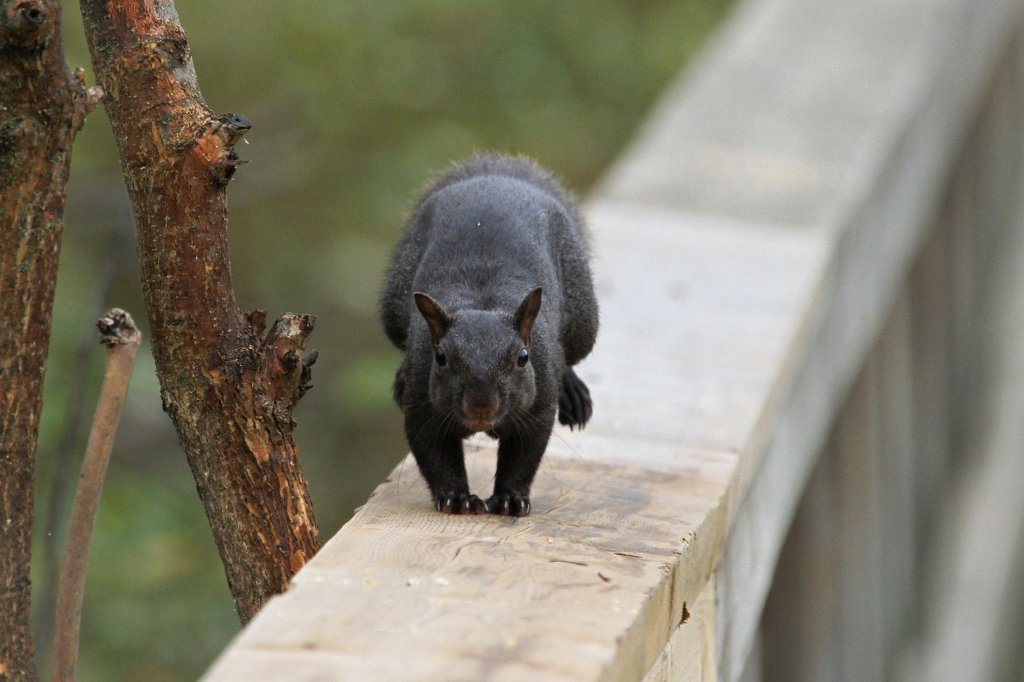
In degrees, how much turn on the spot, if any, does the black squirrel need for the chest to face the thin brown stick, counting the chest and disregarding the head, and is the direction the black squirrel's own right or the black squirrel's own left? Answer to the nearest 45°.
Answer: approximately 45° to the black squirrel's own right

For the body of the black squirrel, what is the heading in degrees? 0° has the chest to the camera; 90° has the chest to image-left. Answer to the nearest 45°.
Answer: approximately 0°

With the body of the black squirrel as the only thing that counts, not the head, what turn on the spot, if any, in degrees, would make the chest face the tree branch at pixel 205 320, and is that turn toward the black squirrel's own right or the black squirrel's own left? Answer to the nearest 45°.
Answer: approximately 45° to the black squirrel's own right
